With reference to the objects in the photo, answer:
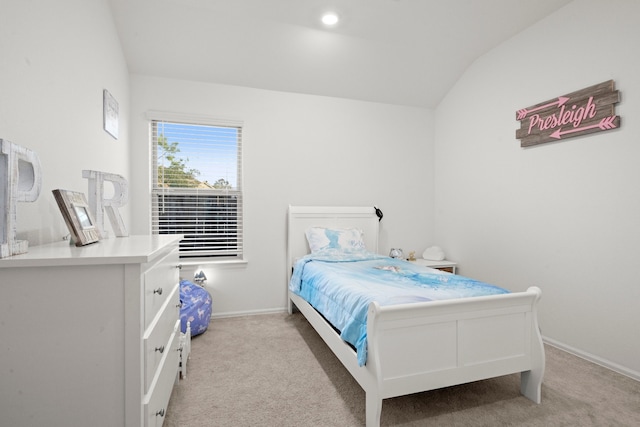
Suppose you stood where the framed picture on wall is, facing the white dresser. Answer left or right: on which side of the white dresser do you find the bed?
left

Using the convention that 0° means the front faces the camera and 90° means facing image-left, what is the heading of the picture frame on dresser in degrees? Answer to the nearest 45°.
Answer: approximately 315°

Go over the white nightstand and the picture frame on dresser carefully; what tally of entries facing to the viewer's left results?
0

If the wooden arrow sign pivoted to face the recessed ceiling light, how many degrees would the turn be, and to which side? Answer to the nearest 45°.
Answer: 0° — it already faces it

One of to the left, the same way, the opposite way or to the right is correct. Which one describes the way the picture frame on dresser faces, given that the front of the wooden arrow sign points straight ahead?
the opposite way

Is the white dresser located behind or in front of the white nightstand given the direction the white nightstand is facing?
in front

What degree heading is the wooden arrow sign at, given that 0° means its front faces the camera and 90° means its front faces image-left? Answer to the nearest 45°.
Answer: approximately 45°

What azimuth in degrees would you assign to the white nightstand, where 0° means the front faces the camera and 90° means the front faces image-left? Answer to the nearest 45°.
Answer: approximately 0°

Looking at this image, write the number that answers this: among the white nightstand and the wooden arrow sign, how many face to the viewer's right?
0
